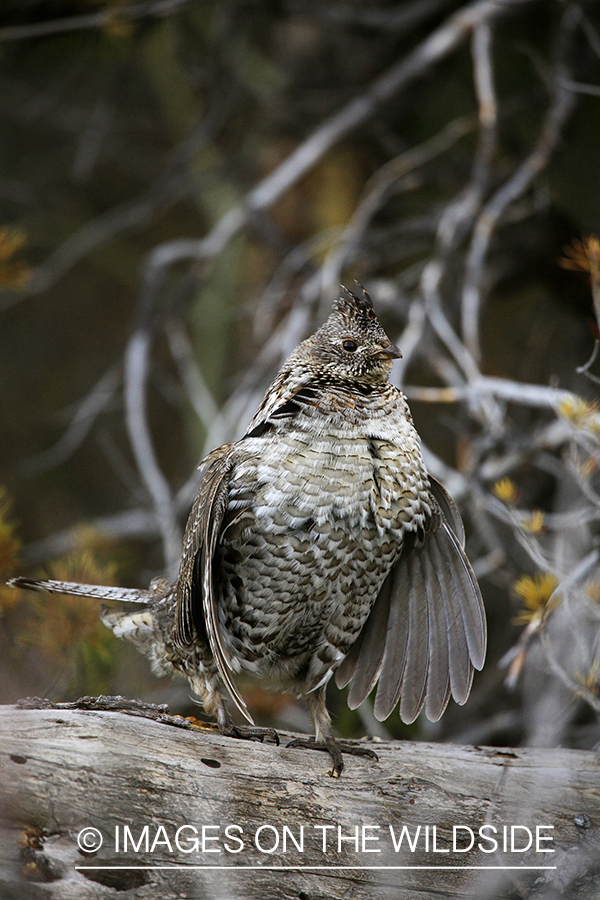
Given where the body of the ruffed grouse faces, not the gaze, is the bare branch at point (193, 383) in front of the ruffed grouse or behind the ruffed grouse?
behind

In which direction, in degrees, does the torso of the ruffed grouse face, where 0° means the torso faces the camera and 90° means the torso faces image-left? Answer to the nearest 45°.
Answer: approximately 315°
